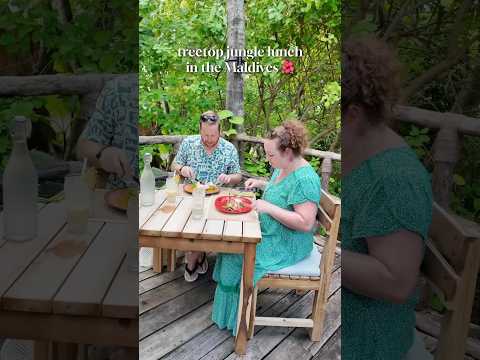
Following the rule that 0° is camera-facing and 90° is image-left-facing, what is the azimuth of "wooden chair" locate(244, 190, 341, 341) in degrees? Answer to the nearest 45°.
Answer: approximately 90°

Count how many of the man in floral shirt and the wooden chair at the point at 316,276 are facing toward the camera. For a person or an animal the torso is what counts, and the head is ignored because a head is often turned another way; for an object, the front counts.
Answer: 1

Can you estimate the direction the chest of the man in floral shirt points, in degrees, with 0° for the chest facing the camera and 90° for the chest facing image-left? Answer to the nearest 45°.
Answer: approximately 0°

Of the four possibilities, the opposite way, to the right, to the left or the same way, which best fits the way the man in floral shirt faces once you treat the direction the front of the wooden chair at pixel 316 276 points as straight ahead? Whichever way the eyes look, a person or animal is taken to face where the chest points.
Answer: to the left

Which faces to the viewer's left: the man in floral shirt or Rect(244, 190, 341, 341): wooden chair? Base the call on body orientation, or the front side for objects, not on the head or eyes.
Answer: the wooden chair
